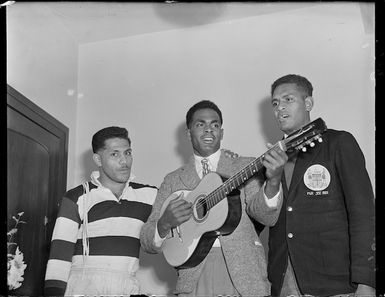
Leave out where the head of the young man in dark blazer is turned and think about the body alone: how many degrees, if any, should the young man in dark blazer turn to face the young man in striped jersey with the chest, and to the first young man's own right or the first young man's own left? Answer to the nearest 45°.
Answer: approximately 45° to the first young man's own right

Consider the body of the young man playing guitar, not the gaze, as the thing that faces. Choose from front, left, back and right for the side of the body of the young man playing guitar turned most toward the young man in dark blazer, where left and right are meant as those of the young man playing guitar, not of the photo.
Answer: left

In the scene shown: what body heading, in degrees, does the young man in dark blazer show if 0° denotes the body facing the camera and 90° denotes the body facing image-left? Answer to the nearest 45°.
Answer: approximately 45°

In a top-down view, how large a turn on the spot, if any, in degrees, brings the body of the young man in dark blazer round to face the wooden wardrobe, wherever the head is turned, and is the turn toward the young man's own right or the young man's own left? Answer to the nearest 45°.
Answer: approximately 45° to the young man's own right

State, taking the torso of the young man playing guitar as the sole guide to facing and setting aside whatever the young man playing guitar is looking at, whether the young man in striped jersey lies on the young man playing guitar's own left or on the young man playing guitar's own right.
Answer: on the young man playing guitar's own right
